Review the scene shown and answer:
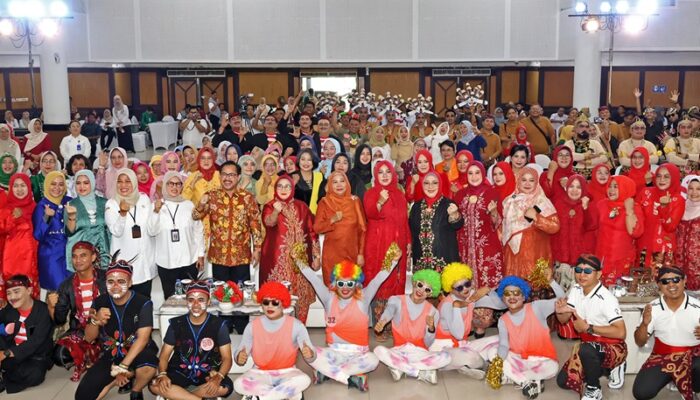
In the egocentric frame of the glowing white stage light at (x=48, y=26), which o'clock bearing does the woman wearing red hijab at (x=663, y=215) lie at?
The woman wearing red hijab is roughly at 11 o'clock from the glowing white stage light.

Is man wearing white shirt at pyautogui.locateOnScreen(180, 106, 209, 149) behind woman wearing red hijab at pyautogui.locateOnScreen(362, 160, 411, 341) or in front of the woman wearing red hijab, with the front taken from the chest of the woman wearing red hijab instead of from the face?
behind

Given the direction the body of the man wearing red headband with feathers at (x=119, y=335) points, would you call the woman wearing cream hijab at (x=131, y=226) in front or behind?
behind

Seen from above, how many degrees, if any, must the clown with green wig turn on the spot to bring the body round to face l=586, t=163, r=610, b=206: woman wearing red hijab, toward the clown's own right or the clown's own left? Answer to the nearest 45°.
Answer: approximately 135° to the clown's own left

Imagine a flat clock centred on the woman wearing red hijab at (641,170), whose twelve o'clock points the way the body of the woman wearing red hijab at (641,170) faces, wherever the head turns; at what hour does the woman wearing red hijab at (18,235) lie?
the woman wearing red hijab at (18,235) is roughly at 2 o'clock from the woman wearing red hijab at (641,170).

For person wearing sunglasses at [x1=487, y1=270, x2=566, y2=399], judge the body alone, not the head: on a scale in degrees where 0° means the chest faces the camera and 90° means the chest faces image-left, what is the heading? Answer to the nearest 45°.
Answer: approximately 0°

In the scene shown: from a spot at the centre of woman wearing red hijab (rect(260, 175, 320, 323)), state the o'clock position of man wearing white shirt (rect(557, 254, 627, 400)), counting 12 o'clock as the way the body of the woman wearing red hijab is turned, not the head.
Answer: The man wearing white shirt is roughly at 10 o'clock from the woman wearing red hijab.

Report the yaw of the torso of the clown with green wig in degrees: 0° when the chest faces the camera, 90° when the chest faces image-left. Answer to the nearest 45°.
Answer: approximately 0°

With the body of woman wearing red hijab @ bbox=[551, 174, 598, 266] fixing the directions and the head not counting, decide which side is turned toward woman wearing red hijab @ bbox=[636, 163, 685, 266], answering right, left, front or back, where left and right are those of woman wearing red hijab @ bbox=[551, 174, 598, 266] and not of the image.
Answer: left

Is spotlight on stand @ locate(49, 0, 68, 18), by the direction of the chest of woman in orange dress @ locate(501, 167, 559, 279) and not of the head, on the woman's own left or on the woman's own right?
on the woman's own right
